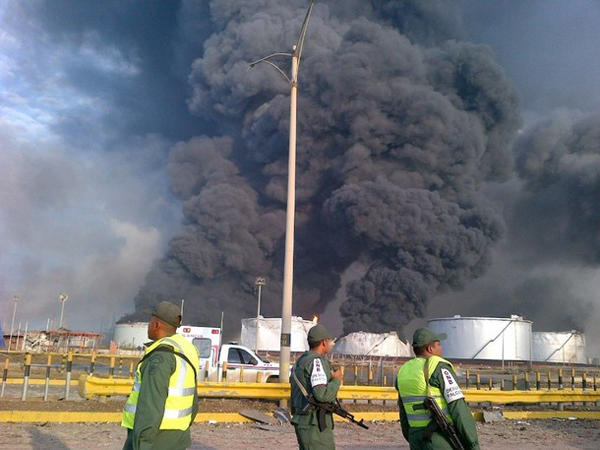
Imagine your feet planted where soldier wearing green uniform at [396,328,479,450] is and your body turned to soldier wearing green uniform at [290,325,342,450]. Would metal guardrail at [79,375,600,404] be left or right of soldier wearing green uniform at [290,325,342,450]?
right

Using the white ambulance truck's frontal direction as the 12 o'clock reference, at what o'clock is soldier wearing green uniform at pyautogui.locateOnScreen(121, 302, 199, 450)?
The soldier wearing green uniform is roughly at 3 o'clock from the white ambulance truck.

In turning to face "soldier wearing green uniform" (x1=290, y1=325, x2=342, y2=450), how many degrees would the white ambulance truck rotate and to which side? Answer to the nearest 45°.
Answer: approximately 90° to its right

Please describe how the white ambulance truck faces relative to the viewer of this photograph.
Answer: facing to the right of the viewer

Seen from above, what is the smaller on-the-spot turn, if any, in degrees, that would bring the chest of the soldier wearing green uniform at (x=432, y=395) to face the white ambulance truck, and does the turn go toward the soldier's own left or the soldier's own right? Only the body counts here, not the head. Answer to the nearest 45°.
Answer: approximately 90° to the soldier's own left

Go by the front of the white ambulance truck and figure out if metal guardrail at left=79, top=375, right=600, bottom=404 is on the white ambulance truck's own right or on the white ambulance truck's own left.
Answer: on the white ambulance truck's own right

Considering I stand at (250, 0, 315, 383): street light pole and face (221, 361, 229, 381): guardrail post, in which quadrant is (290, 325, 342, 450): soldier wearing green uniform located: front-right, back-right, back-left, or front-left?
back-left

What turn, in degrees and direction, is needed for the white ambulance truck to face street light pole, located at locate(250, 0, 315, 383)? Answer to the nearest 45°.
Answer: approximately 45° to its right

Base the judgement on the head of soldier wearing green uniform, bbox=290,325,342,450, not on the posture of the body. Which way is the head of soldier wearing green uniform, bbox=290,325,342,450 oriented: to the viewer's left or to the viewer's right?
to the viewer's right

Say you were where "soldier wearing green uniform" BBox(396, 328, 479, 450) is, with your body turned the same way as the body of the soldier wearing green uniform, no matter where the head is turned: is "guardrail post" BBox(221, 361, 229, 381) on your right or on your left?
on your left
